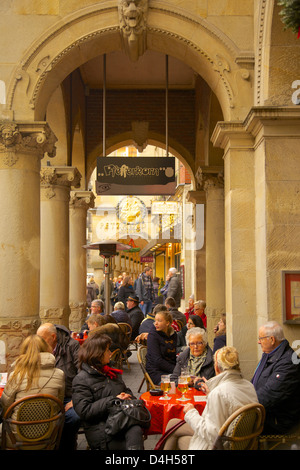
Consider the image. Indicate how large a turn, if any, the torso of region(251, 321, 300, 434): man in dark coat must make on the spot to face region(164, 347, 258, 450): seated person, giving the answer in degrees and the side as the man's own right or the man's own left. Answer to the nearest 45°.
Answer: approximately 45° to the man's own left

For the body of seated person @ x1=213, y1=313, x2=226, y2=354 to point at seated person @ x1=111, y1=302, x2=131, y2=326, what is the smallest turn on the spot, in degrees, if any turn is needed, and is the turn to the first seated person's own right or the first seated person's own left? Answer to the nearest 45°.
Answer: approximately 45° to the first seated person's own right

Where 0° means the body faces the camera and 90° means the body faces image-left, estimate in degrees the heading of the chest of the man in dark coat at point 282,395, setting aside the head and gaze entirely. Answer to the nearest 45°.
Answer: approximately 90°

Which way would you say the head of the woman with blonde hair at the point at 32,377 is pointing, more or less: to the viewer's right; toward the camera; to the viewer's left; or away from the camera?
away from the camera

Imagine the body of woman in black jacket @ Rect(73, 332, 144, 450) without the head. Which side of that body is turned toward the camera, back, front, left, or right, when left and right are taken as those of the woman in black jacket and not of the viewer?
right

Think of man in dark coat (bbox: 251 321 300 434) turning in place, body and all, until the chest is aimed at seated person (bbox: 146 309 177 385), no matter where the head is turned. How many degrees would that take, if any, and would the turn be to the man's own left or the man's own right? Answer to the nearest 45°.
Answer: approximately 45° to the man's own right

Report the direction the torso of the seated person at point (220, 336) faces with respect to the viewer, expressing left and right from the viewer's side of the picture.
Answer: facing to the left of the viewer

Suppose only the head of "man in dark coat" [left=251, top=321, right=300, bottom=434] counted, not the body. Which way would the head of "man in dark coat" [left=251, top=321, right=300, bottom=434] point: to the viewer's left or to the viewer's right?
to the viewer's left

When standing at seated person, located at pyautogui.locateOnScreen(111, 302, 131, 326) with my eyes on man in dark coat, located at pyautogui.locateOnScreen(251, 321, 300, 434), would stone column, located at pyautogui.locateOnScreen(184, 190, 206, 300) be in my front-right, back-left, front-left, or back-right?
back-left

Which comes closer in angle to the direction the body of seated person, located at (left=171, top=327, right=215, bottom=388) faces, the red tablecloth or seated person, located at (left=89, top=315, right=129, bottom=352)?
the red tablecloth

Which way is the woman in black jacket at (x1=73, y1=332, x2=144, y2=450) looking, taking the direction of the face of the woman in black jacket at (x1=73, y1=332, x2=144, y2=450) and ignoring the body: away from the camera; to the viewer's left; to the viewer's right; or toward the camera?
to the viewer's right

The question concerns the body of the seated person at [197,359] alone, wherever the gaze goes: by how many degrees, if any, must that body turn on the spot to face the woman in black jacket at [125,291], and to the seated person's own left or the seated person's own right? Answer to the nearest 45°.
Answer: approximately 180°

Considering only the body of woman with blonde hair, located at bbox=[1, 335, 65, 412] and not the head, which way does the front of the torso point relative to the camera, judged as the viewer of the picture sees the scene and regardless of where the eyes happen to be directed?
away from the camera
